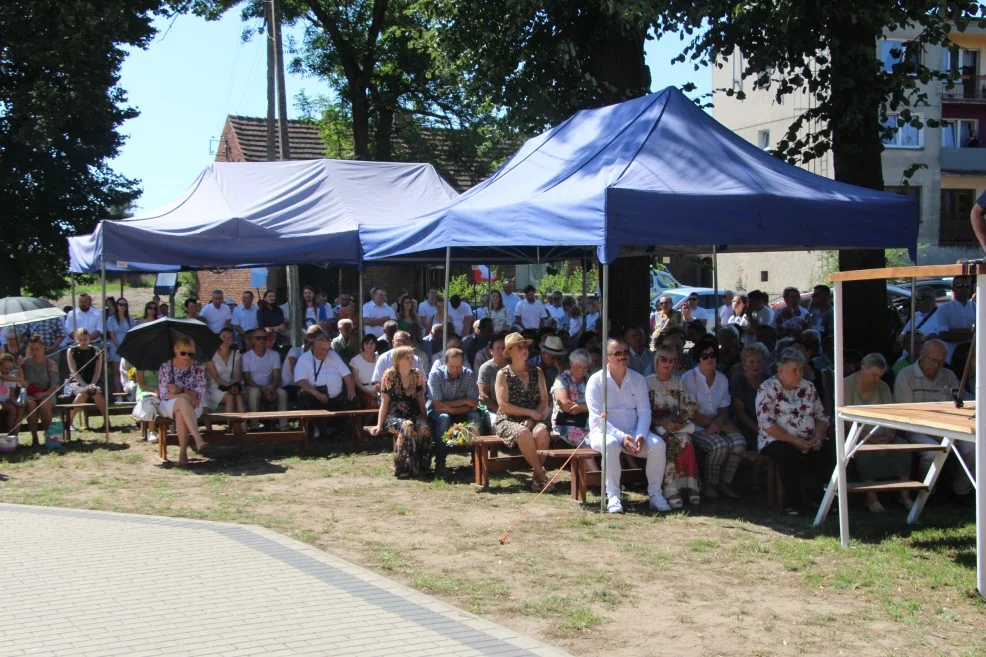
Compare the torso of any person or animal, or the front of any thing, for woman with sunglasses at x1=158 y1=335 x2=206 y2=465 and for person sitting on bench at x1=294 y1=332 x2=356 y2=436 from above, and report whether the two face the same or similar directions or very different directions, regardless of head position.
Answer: same or similar directions

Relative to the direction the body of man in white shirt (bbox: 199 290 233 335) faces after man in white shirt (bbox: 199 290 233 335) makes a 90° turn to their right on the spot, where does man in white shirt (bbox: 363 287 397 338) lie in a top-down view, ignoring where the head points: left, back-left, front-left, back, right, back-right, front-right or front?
back-left

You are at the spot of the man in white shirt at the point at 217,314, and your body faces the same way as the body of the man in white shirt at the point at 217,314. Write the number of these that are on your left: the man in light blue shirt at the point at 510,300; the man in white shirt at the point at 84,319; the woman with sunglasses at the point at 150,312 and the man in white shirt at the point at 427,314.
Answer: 2

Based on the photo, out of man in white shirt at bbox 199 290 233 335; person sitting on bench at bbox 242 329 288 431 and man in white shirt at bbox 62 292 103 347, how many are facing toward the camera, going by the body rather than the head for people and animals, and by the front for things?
3

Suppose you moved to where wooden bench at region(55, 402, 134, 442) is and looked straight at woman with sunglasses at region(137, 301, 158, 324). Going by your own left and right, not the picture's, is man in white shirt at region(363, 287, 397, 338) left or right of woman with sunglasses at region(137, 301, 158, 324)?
right

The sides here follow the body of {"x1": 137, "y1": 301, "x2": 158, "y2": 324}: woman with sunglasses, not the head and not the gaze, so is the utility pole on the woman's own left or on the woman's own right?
on the woman's own left

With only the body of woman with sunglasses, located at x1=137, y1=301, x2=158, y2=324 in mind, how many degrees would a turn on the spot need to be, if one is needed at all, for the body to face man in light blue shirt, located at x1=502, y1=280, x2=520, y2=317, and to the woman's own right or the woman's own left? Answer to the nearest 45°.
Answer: approximately 45° to the woman's own left

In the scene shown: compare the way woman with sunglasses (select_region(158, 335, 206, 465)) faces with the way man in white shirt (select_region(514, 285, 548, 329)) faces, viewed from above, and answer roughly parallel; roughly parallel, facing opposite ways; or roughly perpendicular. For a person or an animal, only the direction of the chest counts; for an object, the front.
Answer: roughly parallel

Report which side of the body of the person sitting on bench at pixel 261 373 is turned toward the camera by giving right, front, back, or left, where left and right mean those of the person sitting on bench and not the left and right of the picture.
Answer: front

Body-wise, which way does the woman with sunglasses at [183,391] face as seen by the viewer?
toward the camera

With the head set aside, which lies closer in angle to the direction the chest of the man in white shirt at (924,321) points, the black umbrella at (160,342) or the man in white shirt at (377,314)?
the black umbrella
